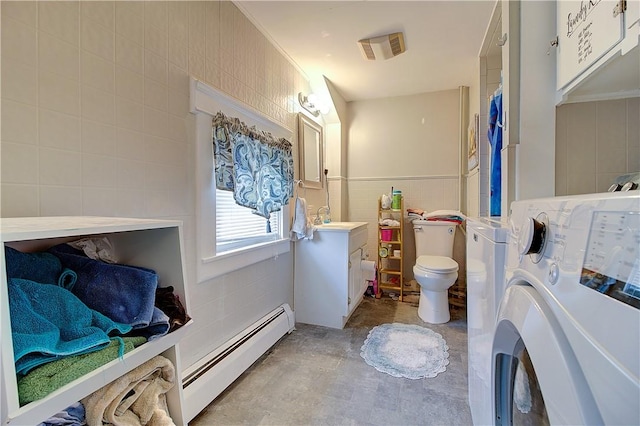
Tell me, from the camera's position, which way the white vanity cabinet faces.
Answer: facing to the right of the viewer

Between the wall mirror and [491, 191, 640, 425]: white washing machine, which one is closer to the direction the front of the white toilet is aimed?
the white washing machine

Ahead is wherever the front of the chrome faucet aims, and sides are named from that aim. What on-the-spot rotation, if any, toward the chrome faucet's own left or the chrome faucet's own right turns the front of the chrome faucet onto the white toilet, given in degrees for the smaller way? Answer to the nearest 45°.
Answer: approximately 45° to the chrome faucet's own right

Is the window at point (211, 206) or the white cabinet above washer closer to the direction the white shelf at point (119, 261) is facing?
the white cabinet above washer

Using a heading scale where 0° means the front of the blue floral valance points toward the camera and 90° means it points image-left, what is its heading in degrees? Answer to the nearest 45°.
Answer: approximately 315°

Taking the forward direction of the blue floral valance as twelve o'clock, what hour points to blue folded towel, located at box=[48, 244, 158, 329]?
The blue folded towel is roughly at 2 o'clock from the blue floral valance.

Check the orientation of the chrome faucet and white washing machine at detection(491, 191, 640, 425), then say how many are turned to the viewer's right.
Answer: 1

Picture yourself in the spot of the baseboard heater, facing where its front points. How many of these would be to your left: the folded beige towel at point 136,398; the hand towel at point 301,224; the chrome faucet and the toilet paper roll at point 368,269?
3

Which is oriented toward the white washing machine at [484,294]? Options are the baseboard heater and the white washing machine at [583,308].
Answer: the baseboard heater

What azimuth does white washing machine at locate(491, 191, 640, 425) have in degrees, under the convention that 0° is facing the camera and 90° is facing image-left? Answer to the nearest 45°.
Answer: approximately 45°

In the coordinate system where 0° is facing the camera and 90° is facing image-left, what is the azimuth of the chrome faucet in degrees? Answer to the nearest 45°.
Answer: approximately 270°

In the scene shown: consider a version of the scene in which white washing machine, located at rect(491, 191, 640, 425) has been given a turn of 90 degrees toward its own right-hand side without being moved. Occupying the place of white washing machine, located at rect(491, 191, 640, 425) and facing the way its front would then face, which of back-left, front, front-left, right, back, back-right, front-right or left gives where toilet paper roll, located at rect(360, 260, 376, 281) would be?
front

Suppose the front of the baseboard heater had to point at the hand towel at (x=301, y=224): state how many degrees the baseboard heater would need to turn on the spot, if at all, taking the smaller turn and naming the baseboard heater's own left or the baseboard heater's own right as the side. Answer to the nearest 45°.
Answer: approximately 90° to the baseboard heater's own left
